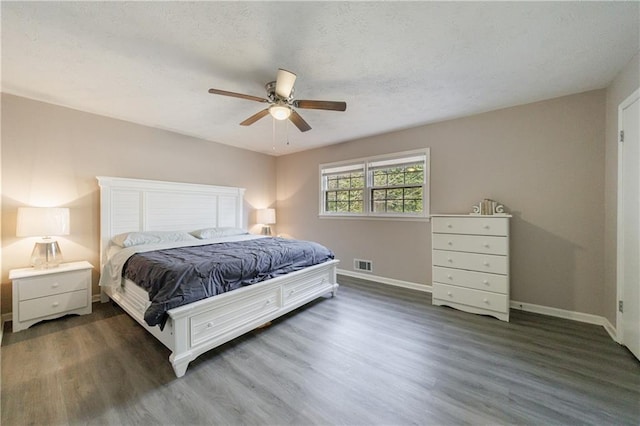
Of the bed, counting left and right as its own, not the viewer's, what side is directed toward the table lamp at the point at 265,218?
left

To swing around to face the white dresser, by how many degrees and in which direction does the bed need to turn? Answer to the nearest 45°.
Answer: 0° — it already faces it

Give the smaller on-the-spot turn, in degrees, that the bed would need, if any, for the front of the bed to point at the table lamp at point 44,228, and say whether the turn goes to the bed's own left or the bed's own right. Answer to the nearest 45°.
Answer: approximately 135° to the bed's own right

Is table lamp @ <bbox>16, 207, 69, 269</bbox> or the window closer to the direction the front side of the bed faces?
the window

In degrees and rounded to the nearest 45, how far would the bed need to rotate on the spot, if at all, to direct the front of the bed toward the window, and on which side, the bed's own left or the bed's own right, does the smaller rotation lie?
approximately 45° to the bed's own left

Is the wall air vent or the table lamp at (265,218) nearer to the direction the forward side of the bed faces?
the wall air vent

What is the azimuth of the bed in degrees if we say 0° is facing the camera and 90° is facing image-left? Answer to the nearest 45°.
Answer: approximately 315°
